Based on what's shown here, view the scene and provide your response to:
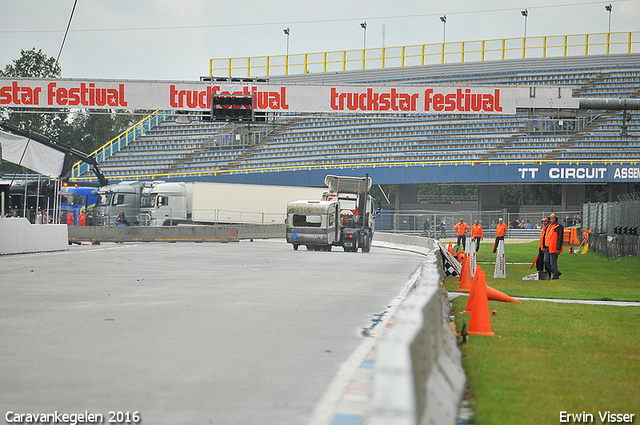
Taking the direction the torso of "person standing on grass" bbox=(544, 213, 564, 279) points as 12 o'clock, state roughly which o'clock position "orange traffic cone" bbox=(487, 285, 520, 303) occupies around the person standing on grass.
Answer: The orange traffic cone is roughly at 11 o'clock from the person standing on grass.

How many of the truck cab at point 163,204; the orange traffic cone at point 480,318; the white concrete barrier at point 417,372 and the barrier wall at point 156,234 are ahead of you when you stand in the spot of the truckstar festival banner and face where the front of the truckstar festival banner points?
2

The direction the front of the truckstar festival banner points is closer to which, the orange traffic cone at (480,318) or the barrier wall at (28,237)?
the orange traffic cone

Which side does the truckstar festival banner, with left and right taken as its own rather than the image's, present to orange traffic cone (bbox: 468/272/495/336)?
front

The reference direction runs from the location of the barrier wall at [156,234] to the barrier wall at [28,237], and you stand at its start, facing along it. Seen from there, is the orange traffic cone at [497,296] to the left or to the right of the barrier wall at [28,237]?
left

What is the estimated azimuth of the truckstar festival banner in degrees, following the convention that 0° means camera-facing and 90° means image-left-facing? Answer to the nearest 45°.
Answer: approximately 0°

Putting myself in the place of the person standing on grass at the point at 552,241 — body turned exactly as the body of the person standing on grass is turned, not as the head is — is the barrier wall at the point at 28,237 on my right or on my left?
on my right

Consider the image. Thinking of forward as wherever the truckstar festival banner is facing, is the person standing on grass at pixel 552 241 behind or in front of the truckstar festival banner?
in front

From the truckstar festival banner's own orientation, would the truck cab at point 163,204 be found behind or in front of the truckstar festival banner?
behind

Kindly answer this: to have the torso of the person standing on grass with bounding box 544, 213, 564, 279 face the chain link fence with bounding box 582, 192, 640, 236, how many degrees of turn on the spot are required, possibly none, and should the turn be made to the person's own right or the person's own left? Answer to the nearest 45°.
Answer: approximately 135° to the person's own right

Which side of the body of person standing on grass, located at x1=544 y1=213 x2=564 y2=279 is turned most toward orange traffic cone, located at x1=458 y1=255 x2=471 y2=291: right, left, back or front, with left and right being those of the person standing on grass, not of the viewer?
front

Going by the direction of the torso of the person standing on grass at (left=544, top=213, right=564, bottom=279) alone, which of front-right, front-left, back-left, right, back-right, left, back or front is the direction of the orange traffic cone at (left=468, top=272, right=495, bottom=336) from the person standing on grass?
front-left
